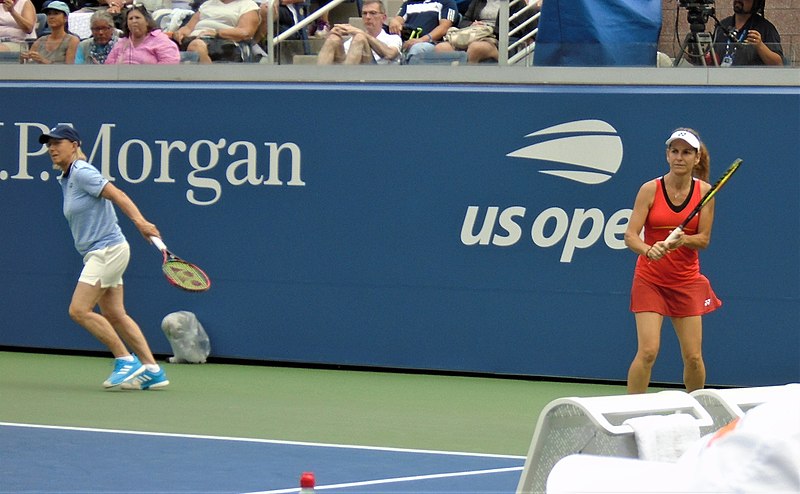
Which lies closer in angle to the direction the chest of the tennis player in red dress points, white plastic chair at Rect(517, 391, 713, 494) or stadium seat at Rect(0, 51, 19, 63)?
the white plastic chair

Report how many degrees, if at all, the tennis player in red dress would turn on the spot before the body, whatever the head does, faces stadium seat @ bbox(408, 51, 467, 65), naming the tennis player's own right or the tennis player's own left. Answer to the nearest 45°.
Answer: approximately 135° to the tennis player's own right

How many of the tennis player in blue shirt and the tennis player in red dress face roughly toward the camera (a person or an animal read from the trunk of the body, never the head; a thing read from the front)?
1

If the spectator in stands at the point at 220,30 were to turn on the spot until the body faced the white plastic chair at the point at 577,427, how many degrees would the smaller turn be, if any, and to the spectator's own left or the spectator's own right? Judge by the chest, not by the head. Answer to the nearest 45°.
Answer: approximately 45° to the spectator's own left
